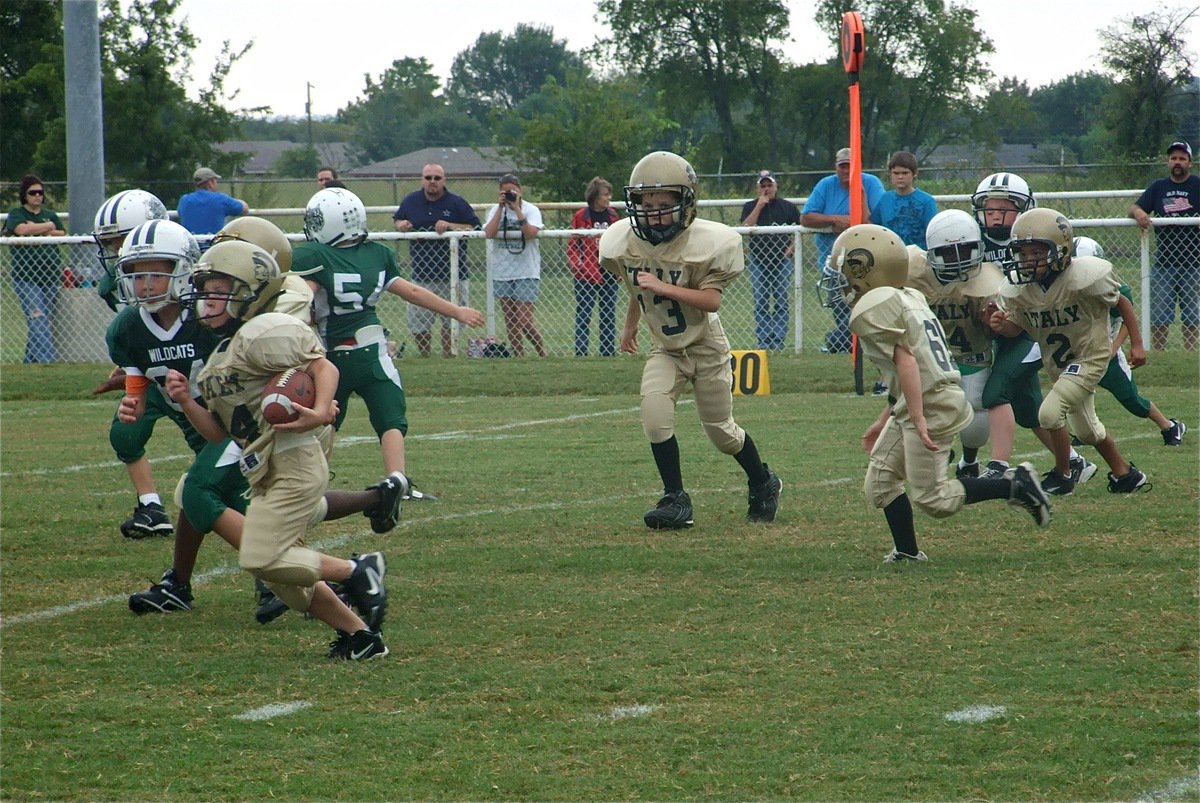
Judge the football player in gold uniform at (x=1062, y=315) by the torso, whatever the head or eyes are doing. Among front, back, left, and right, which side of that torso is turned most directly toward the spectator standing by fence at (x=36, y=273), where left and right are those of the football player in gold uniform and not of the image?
right

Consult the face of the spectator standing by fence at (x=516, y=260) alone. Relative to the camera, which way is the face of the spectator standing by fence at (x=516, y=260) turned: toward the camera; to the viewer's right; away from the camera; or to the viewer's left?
toward the camera

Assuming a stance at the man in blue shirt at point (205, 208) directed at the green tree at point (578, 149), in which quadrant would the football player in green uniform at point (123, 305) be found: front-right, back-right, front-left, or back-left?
back-right

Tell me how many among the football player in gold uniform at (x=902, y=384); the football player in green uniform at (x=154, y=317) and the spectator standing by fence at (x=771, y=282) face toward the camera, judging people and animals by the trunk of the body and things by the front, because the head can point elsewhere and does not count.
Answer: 2

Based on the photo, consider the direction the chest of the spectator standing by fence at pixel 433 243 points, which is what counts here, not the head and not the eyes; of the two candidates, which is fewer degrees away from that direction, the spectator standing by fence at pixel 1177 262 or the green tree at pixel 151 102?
the spectator standing by fence

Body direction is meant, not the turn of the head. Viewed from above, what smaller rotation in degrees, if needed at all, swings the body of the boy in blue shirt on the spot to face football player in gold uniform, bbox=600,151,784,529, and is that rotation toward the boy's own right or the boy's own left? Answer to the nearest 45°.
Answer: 0° — they already face them

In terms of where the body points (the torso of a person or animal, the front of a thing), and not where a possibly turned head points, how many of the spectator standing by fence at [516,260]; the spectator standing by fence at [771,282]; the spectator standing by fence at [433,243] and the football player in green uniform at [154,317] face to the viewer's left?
0

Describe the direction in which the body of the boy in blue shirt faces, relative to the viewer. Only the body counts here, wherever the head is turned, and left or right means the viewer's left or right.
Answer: facing the viewer

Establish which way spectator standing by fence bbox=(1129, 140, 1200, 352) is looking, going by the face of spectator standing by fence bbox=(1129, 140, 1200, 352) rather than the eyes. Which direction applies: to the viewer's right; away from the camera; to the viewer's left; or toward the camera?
toward the camera

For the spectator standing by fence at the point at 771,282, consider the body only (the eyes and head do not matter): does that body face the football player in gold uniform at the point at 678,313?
yes

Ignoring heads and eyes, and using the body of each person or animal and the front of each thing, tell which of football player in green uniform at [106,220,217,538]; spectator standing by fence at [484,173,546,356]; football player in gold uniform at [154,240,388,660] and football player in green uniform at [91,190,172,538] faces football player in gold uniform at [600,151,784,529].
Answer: the spectator standing by fence

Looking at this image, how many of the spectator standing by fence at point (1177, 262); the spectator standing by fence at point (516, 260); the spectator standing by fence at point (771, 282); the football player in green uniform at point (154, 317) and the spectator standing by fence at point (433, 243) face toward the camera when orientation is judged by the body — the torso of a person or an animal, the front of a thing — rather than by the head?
5

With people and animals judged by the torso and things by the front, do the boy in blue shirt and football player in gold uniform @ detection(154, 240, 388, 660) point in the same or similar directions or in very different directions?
same or similar directions

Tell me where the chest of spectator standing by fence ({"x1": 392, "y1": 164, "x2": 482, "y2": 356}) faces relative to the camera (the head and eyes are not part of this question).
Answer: toward the camera

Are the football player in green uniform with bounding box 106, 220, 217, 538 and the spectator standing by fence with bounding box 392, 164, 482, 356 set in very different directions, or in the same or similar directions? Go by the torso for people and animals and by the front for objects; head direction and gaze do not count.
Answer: same or similar directions

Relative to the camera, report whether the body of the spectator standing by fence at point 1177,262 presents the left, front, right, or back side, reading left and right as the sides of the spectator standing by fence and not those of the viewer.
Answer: front
